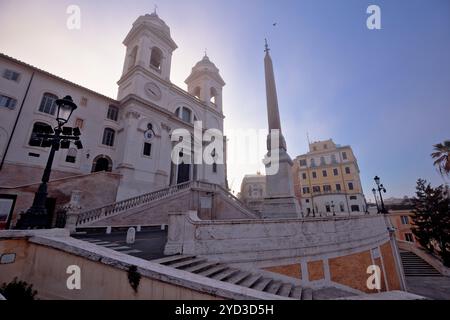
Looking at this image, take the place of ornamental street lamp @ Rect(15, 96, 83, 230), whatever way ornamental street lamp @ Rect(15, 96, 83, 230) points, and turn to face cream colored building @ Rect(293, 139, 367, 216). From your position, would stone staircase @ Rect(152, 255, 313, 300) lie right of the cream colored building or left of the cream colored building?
right

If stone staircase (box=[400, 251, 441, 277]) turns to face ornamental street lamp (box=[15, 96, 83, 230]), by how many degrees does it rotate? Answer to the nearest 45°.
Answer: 0° — it already faces it

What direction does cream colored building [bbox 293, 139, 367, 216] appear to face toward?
toward the camera

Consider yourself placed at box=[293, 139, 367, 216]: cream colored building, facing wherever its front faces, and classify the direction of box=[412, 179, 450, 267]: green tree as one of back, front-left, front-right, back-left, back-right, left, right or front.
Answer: front-left

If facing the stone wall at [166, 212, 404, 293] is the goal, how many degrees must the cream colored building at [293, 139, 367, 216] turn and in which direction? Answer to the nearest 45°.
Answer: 0° — it already faces it

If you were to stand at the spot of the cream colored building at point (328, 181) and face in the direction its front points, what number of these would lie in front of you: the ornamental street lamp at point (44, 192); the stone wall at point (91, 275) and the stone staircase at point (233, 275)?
3

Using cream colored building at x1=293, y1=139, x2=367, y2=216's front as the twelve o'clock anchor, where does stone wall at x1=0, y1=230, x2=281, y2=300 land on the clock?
The stone wall is roughly at 12 o'clock from the cream colored building.
